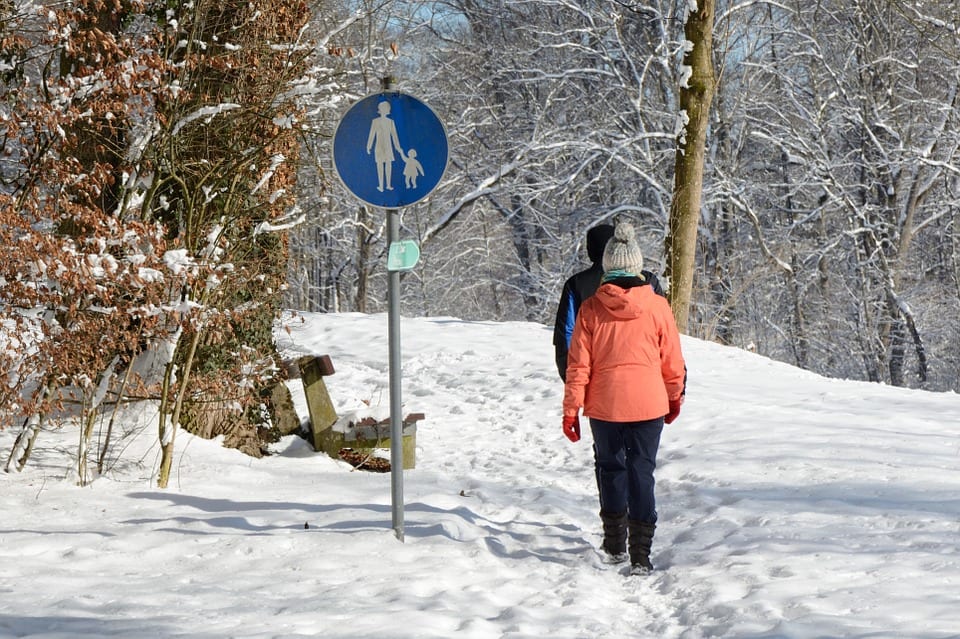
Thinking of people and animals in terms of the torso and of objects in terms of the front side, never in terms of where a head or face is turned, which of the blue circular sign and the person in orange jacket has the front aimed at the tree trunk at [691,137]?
the person in orange jacket

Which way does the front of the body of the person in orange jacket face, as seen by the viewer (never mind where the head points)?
away from the camera

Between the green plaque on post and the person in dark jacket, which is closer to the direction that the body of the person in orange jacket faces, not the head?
the person in dark jacket

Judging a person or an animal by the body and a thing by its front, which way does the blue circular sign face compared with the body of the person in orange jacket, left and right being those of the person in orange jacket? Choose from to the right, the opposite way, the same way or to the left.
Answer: the opposite way

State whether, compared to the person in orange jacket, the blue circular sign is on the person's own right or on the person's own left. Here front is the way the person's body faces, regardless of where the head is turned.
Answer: on the person's own left

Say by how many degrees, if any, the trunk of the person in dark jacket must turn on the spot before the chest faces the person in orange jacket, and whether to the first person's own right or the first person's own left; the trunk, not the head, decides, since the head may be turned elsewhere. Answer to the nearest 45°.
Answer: approximately 135° to the first person's own right

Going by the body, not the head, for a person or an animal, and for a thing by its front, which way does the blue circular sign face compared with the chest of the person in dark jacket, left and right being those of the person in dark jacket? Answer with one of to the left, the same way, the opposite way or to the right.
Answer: the opposite way

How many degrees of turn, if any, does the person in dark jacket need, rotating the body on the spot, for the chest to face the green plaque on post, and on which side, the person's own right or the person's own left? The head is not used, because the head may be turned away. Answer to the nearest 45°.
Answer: approximately 135° to the person's own left

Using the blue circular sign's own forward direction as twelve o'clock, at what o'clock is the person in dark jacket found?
The person in dark jacket is roughly at 8 o'clock from the blue circular sign.

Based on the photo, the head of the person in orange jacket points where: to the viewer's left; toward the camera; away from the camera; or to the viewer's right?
away from the camera
